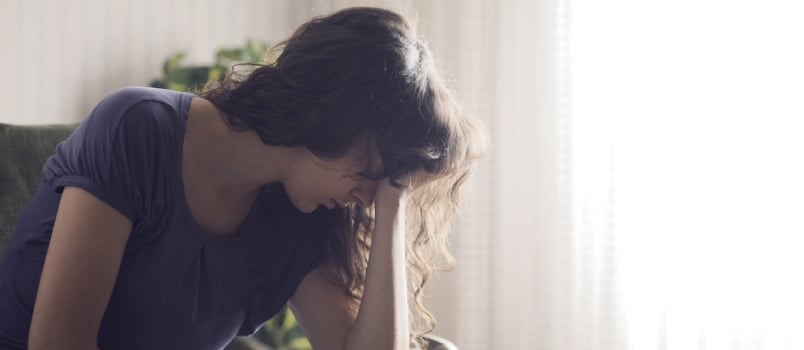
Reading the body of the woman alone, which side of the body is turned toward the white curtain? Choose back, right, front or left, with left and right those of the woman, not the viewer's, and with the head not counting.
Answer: left

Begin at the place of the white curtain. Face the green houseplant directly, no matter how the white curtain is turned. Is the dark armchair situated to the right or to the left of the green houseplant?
left

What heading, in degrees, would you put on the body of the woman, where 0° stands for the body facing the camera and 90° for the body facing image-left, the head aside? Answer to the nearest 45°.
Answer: approximately 315°

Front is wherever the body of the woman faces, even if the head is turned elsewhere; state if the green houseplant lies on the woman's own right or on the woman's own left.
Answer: on the woman's own left
